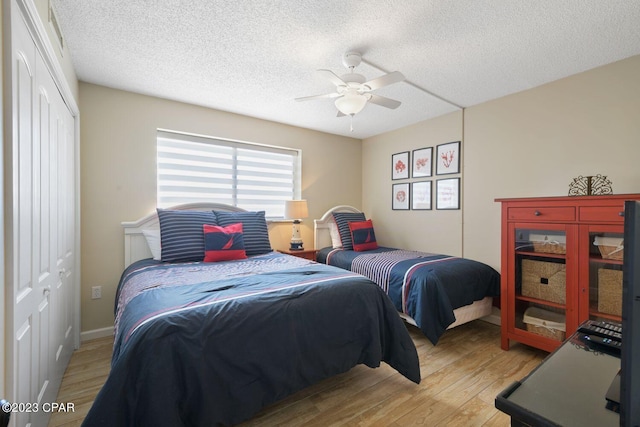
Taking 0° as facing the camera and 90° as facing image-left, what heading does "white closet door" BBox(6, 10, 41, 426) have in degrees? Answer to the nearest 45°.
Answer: approximately 270°

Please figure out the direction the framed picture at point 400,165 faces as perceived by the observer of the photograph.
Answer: facing the viewer and to the left of the viewer

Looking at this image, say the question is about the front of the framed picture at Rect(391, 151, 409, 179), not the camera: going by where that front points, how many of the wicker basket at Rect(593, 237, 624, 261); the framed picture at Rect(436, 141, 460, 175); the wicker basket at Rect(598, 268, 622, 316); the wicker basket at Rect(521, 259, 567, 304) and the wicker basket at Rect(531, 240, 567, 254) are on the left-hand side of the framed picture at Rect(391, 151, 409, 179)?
5

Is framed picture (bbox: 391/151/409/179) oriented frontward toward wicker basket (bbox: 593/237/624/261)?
no

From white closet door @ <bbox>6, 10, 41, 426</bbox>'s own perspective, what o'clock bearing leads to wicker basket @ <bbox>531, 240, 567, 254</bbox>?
The wicker basket is roughly at 1 o'clock from the white closet door.

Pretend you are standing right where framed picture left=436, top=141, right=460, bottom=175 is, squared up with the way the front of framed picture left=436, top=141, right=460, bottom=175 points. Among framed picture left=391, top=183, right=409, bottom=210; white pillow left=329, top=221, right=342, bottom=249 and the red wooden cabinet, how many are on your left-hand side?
1

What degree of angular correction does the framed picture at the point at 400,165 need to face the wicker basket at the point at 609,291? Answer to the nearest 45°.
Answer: approximately 90° to its left

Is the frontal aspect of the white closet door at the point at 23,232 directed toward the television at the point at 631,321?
no

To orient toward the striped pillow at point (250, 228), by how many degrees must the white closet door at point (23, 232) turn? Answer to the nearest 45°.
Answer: approximately 45° to its left

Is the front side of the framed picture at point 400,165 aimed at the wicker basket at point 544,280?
no

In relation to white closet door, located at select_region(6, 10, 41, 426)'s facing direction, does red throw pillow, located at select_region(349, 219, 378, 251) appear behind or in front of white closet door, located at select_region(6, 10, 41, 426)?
in front

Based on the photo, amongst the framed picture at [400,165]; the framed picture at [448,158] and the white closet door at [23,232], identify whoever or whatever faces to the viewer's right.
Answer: the white closet door

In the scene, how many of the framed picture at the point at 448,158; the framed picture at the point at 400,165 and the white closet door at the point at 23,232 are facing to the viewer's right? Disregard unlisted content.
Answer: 1
